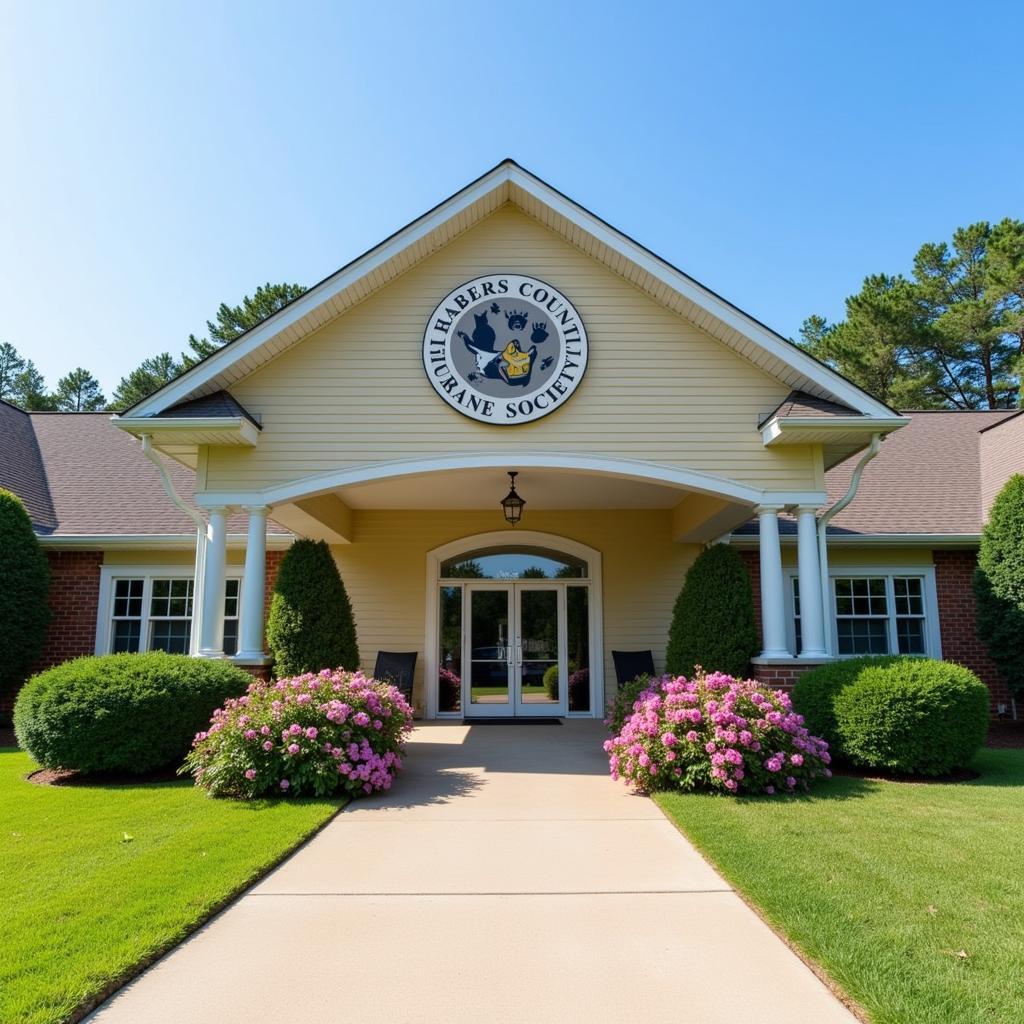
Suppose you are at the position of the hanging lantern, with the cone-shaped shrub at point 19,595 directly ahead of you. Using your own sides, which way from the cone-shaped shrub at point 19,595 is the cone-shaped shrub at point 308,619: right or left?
left

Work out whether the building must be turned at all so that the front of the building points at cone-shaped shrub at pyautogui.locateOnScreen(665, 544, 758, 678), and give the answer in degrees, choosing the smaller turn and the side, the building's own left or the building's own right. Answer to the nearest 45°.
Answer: approximately 90° to the building's own left

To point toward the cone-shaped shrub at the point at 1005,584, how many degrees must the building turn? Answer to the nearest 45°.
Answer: approximately 90° to its left

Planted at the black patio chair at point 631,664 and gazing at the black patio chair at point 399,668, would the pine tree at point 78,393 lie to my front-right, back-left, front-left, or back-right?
front-right

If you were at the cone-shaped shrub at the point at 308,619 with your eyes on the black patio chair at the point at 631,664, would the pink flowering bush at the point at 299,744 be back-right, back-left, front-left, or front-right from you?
back-right

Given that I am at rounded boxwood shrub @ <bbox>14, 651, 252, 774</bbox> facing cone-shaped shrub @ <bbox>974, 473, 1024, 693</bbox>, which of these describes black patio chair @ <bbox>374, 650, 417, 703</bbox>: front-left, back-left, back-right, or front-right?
front-left

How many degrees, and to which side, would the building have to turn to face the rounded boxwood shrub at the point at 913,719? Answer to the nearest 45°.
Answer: approximately 90° to its left

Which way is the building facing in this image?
toward the camera
